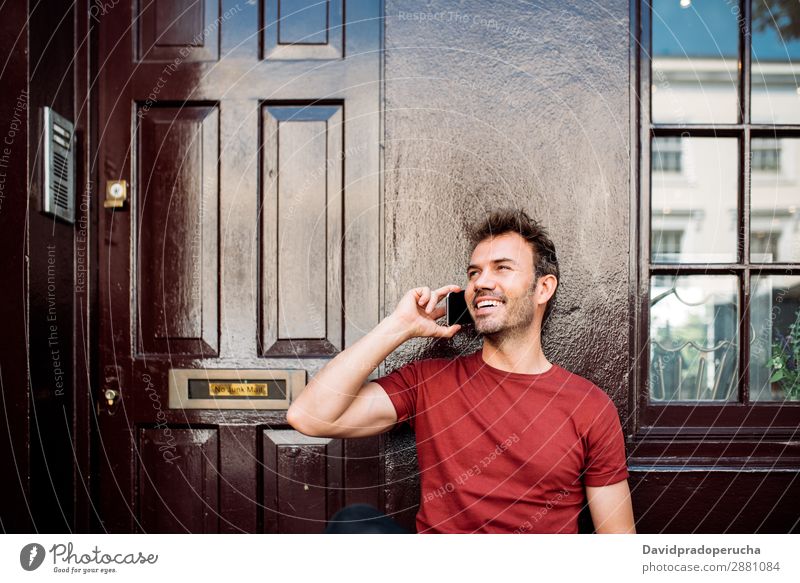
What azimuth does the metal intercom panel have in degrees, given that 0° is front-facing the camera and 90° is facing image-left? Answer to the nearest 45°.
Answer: approximately 315°

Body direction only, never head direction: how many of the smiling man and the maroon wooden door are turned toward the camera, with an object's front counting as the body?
2

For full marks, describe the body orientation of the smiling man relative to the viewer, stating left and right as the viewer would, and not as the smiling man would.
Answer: facing the viewer

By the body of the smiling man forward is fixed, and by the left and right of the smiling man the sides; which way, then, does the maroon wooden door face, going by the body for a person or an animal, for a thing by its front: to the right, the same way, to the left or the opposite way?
the same way

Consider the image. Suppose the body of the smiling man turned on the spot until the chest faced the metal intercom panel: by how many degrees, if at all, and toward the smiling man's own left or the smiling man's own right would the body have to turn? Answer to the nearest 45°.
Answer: approximately 90° to the smiling man's own right

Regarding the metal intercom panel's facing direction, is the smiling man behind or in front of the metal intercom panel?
in front
